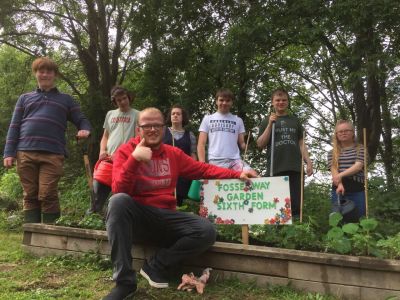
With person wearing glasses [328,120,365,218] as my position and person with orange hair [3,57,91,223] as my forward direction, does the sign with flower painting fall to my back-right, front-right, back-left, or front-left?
front-left

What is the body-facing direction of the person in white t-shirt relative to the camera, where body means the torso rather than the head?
toward the camera

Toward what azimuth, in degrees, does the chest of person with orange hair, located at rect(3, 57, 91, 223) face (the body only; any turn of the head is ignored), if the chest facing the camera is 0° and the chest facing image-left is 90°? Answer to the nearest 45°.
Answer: approximately 0°

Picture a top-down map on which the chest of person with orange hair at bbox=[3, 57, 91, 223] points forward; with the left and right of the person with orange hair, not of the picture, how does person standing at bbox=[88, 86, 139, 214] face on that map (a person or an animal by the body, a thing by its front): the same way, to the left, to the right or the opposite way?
the same way

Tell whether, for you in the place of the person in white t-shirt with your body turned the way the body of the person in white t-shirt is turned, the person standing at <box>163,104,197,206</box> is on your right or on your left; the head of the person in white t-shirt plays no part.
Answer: on your right

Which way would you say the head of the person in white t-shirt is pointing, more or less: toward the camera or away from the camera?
toward the camera

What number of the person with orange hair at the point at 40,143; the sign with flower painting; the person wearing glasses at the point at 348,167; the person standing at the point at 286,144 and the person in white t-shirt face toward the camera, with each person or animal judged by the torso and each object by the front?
5

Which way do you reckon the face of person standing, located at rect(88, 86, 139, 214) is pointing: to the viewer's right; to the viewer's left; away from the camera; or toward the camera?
toward the camera

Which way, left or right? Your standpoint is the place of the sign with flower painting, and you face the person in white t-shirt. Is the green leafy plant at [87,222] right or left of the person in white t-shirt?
left

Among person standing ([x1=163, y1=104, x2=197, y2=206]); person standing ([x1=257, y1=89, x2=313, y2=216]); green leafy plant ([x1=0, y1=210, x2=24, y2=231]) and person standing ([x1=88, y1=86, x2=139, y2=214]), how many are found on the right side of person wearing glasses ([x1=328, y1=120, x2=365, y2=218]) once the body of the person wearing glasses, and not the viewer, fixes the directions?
4

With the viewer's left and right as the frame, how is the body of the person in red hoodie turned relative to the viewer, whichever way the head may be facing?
facing the viewer

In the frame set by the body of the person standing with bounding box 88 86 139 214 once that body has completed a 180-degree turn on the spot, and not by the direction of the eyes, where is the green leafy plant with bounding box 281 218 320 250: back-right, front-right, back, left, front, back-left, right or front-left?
back-right

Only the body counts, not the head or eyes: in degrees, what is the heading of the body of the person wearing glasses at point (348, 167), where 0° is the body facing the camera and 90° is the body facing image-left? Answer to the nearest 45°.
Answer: approximately 0°

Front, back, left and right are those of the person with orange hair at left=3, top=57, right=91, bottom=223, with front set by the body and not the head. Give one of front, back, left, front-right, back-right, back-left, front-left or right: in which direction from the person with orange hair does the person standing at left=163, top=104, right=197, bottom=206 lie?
left
